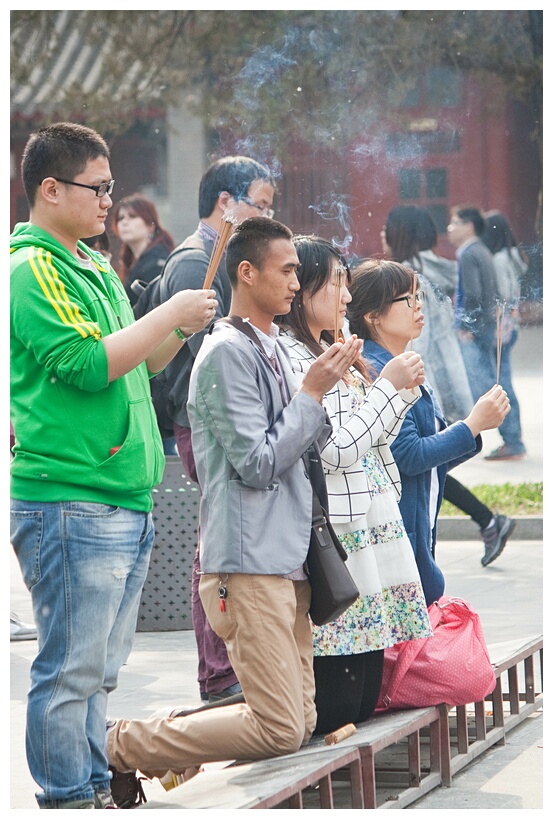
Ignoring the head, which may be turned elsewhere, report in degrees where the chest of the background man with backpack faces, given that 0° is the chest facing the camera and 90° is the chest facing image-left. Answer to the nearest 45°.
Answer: approximately 270°

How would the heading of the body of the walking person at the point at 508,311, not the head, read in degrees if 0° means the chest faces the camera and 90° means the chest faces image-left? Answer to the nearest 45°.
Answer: approximately 90°

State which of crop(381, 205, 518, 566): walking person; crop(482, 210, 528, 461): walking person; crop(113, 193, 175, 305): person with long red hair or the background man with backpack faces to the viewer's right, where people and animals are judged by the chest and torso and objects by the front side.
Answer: the background man with backpack

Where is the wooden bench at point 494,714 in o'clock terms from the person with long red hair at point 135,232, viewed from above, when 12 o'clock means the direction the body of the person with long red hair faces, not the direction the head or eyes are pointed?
The wooden bench is roughly at 10 o'clock from the person with long red hair.

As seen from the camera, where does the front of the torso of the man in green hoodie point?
to the viewer's right

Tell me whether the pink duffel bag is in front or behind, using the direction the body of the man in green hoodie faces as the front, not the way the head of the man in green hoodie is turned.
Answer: in front

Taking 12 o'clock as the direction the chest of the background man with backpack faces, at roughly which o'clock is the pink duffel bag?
The pink duffel bag is roughly at 2 o'clock from the background man with backpack.

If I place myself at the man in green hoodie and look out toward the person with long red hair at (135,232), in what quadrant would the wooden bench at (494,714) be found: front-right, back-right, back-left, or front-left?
front-right

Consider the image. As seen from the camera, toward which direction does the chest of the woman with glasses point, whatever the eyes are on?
to the viewer's right
